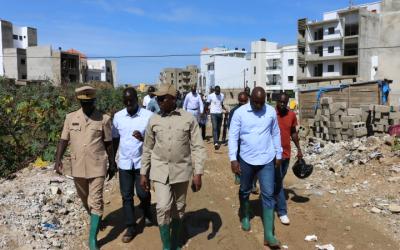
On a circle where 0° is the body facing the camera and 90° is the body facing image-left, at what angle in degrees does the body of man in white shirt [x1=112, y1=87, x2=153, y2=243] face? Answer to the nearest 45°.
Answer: approximately 0°

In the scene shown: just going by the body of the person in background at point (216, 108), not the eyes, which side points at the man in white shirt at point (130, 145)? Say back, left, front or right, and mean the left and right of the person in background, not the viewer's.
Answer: front

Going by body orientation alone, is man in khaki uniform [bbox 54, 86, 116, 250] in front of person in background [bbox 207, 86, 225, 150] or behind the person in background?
in front

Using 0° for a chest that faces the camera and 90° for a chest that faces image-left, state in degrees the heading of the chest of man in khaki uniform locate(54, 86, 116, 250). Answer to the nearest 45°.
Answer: approximately 0°

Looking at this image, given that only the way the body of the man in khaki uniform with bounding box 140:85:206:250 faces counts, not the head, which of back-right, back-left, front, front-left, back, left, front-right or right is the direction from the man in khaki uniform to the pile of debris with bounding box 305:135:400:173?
back-left

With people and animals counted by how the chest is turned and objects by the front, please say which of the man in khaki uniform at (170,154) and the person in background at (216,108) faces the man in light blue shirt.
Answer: the person in background

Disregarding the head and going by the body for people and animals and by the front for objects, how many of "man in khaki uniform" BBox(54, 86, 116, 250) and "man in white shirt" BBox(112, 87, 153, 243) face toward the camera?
2

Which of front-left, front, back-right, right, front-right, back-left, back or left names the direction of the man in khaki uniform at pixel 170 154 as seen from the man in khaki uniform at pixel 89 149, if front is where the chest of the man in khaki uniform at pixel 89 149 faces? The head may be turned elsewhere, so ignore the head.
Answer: front-left

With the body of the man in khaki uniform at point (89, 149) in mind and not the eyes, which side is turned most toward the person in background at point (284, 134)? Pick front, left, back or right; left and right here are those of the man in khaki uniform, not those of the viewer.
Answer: left

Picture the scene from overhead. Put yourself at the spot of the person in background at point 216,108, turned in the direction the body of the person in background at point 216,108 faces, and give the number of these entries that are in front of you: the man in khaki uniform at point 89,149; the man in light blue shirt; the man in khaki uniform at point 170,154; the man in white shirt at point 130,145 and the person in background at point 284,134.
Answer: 5

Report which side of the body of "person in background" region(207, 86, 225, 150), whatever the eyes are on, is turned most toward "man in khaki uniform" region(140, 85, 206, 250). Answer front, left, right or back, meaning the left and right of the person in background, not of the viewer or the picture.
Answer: front
